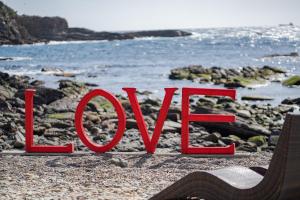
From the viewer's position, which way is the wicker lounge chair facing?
facing away from the viewer and to the left of the viewer

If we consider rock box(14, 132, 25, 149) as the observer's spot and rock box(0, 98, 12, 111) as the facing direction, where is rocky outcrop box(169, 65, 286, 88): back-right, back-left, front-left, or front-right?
front-right

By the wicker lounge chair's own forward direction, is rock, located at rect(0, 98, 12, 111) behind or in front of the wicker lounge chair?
in front

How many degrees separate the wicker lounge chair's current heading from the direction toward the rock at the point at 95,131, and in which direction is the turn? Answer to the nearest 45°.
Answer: approximately 45° to its right

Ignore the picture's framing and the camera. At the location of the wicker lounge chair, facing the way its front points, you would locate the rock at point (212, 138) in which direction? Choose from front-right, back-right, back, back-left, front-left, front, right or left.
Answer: front-right

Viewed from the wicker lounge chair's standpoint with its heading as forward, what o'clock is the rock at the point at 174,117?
The rock is roughly at 3 o'clock from the wicker lounge chair.

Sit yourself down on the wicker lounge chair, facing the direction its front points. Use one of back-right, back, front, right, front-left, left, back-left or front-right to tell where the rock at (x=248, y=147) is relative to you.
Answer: front-right

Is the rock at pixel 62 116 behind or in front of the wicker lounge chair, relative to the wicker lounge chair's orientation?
in front

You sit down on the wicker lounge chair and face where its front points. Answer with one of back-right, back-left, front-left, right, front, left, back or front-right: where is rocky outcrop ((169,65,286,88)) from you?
front-right

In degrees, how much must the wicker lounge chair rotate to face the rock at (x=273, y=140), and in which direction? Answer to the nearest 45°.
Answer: approximately 45° to its right

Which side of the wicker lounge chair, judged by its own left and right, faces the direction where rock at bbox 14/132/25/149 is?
front

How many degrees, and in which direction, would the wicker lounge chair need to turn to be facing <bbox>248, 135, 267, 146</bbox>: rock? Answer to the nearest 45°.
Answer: approximately 45° to its right

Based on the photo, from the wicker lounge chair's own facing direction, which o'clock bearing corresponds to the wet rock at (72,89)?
The wet rock is roughly at 1 o'clock from the wicker lounge chair.
